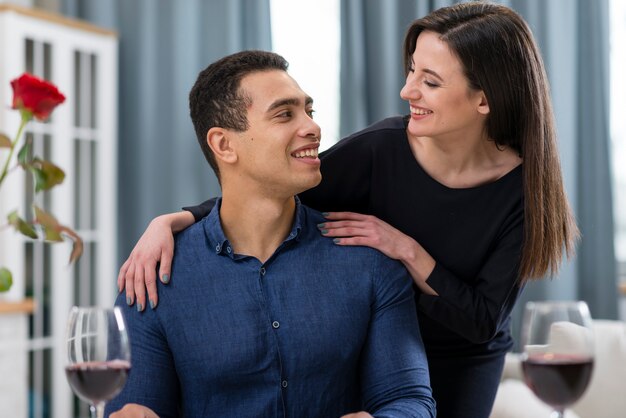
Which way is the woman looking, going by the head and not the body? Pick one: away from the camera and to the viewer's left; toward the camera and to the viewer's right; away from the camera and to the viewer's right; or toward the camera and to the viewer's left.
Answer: toward the camera and to the viewer's left

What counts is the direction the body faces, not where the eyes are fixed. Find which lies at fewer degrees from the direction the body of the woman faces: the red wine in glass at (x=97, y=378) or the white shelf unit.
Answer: the red wine in glass

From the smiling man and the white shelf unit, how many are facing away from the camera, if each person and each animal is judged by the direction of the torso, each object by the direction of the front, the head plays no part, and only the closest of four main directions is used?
0

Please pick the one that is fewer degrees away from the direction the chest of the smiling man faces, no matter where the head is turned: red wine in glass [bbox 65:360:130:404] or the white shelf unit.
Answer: the red wine in glass

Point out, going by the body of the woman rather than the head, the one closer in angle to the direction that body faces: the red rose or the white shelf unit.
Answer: the red rose

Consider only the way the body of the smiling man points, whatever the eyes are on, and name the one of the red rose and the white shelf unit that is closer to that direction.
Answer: the red rose

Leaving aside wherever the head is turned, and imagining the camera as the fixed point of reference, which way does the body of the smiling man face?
toward the camera

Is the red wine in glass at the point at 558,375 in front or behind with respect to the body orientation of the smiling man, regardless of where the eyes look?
in front

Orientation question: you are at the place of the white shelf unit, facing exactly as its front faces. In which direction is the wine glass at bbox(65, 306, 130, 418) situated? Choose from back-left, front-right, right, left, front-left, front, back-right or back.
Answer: front-right
